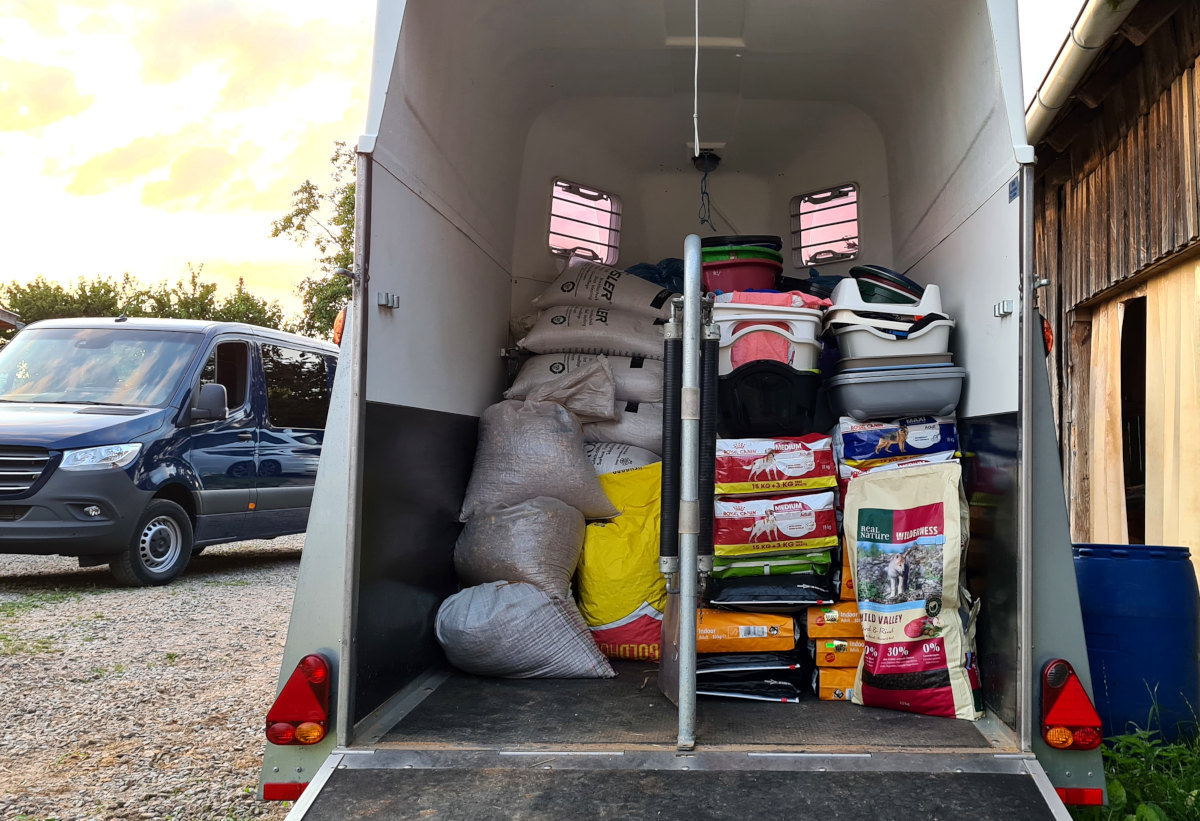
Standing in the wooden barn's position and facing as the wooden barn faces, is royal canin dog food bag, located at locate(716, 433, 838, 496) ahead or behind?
ahead

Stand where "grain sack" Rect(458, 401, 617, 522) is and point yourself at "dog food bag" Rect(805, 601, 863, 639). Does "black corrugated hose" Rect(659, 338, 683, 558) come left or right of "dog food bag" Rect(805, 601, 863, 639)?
right

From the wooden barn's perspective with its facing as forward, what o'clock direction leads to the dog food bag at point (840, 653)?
The dog food bag is roughly at 11 o'clock from the wooden barn.

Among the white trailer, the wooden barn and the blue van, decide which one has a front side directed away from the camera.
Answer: the white trailer

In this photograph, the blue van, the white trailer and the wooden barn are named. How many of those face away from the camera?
1

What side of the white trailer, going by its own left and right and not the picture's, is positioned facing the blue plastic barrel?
right

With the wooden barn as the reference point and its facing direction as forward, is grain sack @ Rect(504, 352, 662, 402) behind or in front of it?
in front

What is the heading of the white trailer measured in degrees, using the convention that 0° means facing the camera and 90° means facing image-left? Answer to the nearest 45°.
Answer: approximately 180°

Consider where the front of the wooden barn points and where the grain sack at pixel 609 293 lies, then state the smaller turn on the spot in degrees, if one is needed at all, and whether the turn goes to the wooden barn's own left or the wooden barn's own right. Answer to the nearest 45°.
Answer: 0° — it already faces it

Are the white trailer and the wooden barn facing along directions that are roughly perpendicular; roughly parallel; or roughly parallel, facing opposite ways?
roughly perpendicular

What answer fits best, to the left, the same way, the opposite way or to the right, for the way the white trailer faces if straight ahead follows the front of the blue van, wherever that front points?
the opposite way

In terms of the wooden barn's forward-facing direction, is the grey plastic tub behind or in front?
in front

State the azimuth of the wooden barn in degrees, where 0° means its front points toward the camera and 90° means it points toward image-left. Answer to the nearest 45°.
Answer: approximately 45°

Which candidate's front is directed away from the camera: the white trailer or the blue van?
the white trailer

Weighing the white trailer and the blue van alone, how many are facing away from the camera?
1

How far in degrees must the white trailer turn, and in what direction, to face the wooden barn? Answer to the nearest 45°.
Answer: approximately 45° to its right
